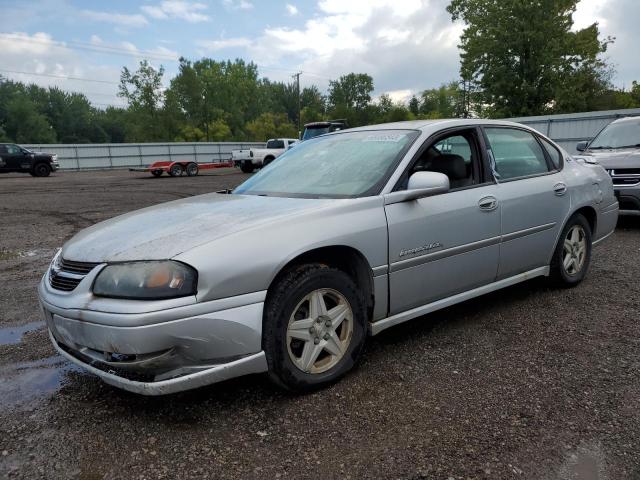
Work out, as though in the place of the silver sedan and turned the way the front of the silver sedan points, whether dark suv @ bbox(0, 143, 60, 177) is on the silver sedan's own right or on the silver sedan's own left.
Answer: on the silver sedan's own right

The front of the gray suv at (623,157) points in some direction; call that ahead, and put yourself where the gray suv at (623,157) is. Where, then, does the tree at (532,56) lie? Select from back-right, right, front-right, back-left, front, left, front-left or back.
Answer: back

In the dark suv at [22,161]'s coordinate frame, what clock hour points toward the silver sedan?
The silver sedan is roughly at 3 o'clock from the dark suv.

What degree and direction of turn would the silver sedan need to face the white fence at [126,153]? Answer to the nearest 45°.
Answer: approximately 90° to its right

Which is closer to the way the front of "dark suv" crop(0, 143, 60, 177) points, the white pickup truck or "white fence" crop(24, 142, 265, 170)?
the white pickup truck

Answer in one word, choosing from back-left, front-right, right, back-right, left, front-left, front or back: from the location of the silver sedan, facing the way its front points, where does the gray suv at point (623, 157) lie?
back

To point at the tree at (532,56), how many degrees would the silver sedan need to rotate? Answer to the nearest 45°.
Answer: approximately 180°

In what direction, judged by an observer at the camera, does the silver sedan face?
facing the viewer and to the left of the viewer

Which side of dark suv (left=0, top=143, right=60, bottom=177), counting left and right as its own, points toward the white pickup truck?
front

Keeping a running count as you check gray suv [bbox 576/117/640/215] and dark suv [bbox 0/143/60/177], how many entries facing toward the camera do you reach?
1

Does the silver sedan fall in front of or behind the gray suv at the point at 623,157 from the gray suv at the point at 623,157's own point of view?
in front

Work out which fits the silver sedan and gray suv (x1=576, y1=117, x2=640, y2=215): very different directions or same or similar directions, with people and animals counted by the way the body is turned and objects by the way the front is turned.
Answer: same or similar directions

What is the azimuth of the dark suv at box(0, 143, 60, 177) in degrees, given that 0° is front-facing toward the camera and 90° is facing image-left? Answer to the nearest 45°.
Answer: approximately 270°

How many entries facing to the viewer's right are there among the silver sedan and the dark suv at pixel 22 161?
1

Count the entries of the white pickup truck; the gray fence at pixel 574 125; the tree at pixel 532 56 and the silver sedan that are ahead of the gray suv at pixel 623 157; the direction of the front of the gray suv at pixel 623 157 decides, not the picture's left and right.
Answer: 1

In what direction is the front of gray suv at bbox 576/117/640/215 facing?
toward the camera

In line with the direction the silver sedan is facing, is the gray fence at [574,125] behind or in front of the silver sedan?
behind

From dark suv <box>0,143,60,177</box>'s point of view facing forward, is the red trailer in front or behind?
in front

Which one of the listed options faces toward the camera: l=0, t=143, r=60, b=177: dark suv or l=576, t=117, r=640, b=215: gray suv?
l=576, t=117, r=640, b=215: gray suv
